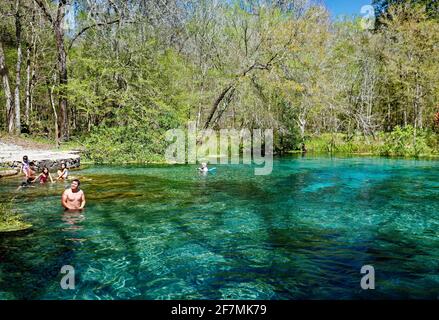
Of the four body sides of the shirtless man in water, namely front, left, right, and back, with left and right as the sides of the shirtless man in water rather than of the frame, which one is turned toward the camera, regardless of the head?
front

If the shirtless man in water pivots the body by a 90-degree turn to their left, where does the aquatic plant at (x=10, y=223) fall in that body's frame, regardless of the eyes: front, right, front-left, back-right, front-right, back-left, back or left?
back-right
